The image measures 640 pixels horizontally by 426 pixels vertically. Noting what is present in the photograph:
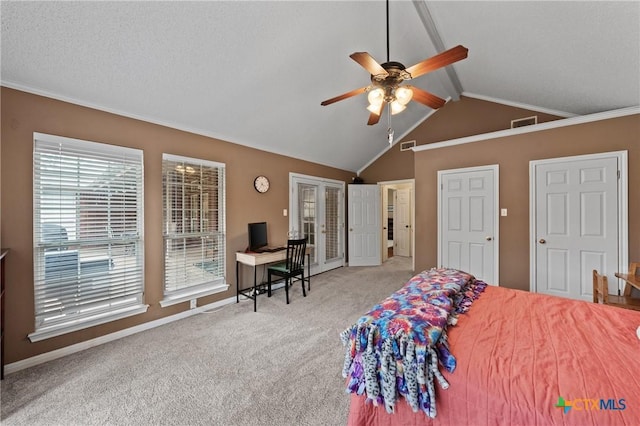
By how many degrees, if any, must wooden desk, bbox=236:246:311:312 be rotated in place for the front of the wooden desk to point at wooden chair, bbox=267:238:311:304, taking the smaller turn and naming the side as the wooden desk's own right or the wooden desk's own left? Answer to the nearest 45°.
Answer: approximately 45° to the wooden desk's own left

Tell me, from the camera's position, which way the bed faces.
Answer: facing to the left of the viewer

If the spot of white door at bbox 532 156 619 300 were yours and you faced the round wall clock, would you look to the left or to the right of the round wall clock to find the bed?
left

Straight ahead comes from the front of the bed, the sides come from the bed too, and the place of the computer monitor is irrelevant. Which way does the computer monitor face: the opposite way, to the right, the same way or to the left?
the opposite way

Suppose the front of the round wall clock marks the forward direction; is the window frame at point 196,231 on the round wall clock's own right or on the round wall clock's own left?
on the round wall clock's own right

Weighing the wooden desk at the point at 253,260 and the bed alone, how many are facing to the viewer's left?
1

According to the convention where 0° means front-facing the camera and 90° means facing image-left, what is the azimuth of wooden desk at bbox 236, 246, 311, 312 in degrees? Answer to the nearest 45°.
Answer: approximately 315°

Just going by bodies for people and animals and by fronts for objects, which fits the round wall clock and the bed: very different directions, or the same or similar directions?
very different directions

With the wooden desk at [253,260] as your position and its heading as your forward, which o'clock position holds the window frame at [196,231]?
The window frame is roughly at 4 o'clock from the wooden desk.

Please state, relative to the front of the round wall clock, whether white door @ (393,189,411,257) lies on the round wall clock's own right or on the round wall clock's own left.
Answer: on the round wall clock's own left

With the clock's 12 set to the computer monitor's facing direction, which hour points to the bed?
The bed is roughly at 1 o'clock from the computer monitor.
